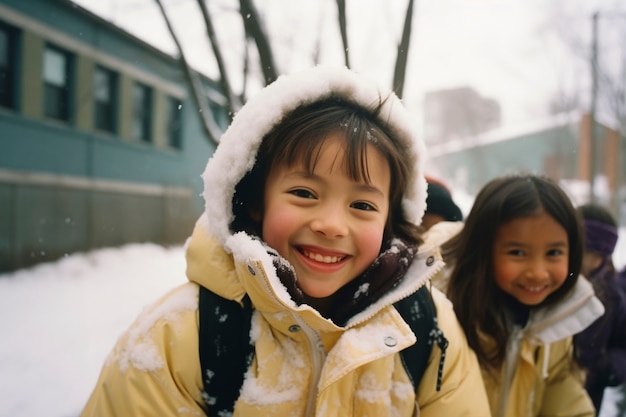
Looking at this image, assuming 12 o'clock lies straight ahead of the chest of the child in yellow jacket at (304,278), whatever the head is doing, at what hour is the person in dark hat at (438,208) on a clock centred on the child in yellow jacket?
The person in dark hat is roughly at 7 o'clock from the child in yellow jacket.

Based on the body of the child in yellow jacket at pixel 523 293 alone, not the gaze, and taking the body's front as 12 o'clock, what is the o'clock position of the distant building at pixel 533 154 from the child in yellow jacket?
The distant building is roughly at 6 o'clock from the child in yellow jacket.

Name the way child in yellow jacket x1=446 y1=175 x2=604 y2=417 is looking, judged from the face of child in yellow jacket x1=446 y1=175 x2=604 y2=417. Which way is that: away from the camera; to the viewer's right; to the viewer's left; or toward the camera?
toward the camera

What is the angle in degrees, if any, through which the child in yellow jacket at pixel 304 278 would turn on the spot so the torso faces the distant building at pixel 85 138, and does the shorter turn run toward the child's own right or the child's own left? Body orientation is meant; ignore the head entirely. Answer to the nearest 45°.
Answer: approximately 135° to the child's own right

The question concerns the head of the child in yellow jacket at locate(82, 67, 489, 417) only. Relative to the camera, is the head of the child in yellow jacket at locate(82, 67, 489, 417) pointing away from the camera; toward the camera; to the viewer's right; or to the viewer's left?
toward the camera

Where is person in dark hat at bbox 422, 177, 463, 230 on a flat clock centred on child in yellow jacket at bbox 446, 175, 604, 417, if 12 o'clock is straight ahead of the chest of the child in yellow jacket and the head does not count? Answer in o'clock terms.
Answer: The person in dark hat is roughly at 5 o'clock from the child in yellow jacket.

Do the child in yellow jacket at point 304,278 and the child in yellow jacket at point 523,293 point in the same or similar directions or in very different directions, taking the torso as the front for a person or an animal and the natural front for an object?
same or similar directions

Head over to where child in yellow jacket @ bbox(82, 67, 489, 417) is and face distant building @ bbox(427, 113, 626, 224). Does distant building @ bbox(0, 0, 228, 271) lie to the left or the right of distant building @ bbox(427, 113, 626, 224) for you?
left

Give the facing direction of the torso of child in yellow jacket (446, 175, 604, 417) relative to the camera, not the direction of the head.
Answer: toward the camera

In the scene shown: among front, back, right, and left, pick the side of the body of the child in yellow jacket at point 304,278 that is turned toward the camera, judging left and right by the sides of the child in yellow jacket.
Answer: front

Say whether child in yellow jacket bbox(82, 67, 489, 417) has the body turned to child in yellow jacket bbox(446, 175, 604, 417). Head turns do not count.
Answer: no

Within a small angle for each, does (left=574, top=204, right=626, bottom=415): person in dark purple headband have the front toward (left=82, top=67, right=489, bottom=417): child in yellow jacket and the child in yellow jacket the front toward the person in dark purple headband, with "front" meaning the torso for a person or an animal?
no
